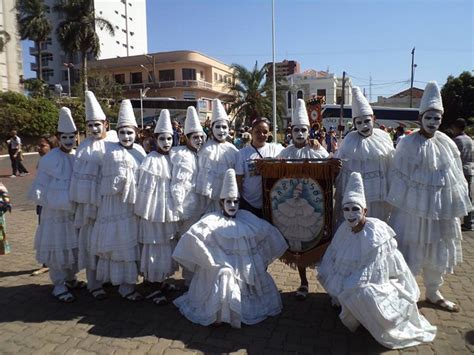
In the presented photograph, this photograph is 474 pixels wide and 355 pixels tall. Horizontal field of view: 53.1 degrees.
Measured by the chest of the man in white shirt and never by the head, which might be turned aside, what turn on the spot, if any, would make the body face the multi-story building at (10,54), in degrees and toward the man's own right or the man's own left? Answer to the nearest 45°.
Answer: approximately 135° to the man's own right

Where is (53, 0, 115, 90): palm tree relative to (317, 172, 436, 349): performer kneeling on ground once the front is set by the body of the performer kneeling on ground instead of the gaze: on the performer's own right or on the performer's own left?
on the performer's own right

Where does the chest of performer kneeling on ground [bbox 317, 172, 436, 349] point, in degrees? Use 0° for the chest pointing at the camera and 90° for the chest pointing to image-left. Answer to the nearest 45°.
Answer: approximately 45°

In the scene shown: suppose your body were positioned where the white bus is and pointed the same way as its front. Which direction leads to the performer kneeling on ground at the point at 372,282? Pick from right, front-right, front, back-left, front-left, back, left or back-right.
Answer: left

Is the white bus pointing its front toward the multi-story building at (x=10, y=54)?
yes

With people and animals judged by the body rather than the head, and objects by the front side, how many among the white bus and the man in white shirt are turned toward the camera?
1

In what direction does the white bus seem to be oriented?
to the viewer's left

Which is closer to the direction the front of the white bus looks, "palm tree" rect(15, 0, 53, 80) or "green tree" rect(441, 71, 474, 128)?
the palm tree

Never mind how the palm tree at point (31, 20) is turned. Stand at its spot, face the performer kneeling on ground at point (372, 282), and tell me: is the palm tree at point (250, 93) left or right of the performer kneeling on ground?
left

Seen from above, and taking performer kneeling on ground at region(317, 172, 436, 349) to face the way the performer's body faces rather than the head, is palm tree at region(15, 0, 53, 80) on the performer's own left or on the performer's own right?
on the performer's own right

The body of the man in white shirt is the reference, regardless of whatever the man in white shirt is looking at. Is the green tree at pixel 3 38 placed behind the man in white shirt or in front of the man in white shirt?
behind
